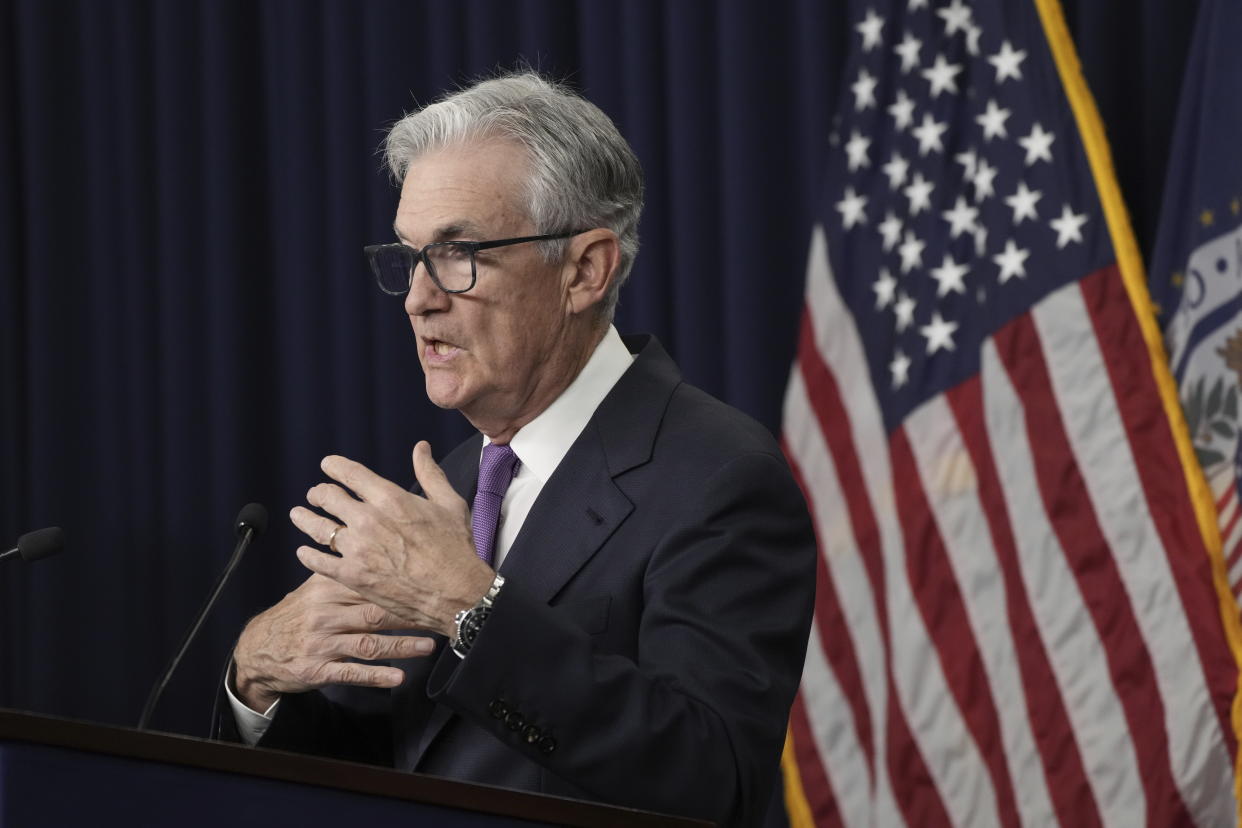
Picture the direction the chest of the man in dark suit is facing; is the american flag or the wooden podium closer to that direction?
the wooden podium

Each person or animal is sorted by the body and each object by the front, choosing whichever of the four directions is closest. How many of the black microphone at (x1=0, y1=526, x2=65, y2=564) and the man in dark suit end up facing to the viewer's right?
1

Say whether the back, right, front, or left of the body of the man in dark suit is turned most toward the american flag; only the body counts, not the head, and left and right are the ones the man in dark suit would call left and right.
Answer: back

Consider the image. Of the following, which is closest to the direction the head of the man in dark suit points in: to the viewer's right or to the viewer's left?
to the viewer's left

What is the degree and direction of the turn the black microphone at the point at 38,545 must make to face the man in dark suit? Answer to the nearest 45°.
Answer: approximately 45° to its right

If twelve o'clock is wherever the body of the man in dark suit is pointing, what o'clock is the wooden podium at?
The wooden podium is roughly at 11 o'clock from the man in dark suit.

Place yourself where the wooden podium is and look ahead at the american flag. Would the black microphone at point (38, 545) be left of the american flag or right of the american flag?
left

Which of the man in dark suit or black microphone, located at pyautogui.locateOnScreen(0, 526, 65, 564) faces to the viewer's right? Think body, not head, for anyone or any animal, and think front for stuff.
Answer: the black microphone

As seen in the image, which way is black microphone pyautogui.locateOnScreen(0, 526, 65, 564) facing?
to the viewer's right
